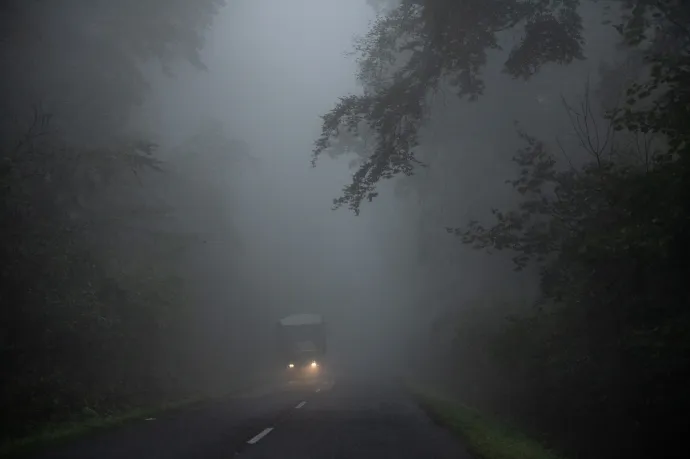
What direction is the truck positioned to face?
toward the camera

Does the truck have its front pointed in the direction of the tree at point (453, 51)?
yes
